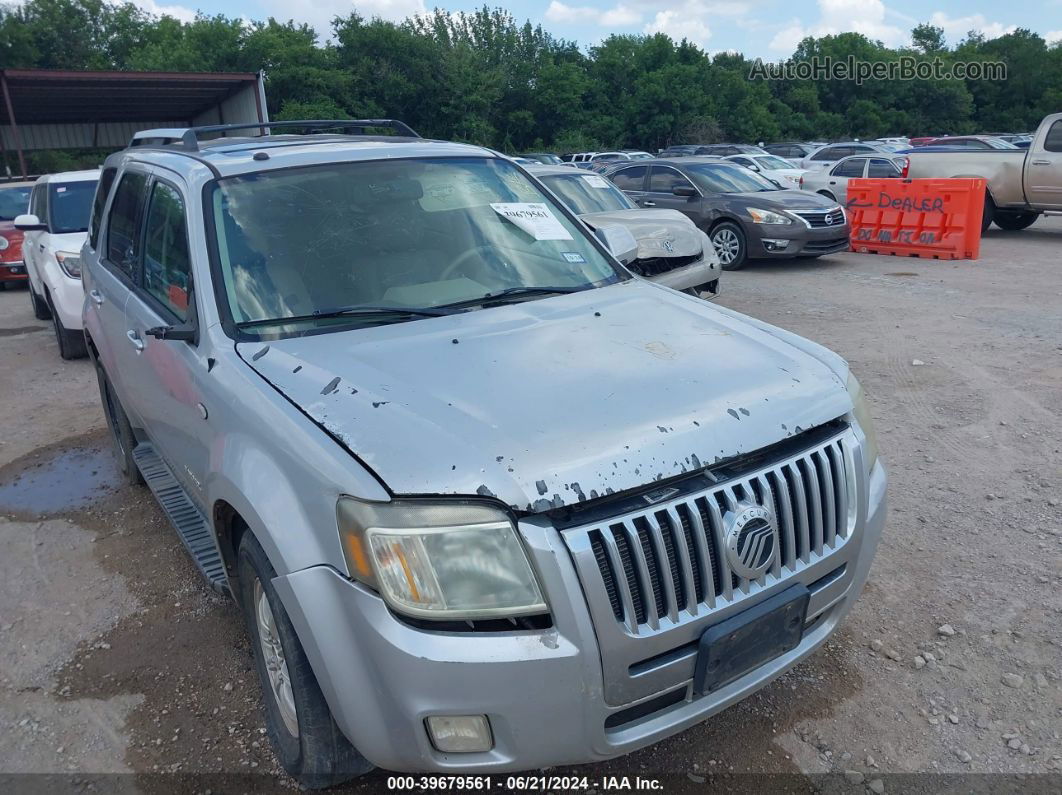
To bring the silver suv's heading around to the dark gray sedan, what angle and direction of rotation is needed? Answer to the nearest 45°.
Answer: approximately 135° to its left

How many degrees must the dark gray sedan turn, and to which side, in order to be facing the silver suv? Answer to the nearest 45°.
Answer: approximately 45° to its right

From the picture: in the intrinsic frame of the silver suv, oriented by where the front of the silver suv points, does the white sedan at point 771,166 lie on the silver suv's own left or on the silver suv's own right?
on the silver suv's own left

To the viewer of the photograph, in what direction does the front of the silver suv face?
facing the viewer and to the right of the viewer

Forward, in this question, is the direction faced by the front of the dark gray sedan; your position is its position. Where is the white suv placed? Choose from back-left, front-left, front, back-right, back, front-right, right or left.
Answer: right

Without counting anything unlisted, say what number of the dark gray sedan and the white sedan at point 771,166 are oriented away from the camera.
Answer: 0

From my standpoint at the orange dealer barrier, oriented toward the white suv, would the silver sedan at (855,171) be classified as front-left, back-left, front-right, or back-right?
back-right

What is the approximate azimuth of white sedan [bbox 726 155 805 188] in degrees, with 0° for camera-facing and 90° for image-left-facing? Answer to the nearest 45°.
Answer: approximately 315°

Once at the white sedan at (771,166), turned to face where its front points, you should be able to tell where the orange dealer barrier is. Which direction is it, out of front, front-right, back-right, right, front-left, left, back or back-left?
front-right

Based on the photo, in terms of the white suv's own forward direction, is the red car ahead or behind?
behind

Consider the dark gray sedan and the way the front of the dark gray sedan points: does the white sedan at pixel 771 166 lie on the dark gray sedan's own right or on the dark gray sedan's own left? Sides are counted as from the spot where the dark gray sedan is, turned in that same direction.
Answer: on the dark gray sedan's own left
